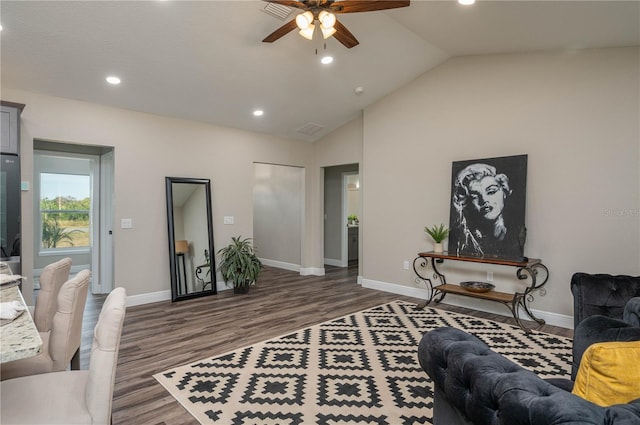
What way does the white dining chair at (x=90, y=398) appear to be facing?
to the viewer's left

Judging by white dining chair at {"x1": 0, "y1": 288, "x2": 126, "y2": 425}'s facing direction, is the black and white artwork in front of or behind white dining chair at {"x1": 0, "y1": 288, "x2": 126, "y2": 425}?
behind

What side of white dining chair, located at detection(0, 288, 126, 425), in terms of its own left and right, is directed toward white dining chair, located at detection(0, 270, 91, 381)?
right

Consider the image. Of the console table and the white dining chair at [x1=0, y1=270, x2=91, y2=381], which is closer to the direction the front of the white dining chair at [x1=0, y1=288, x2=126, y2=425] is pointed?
the white dining chair

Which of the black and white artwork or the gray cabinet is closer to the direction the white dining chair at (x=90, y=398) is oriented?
the gray cabinet

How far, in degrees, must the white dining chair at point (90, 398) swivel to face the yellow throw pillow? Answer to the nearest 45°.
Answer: approximately 135° to its left

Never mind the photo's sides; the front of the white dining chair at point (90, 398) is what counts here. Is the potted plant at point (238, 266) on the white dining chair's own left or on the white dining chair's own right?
on the white dining chair's own right

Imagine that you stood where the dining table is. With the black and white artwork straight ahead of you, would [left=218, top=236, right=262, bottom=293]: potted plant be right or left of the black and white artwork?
left

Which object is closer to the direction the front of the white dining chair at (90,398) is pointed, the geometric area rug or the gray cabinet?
the gray cabinet
